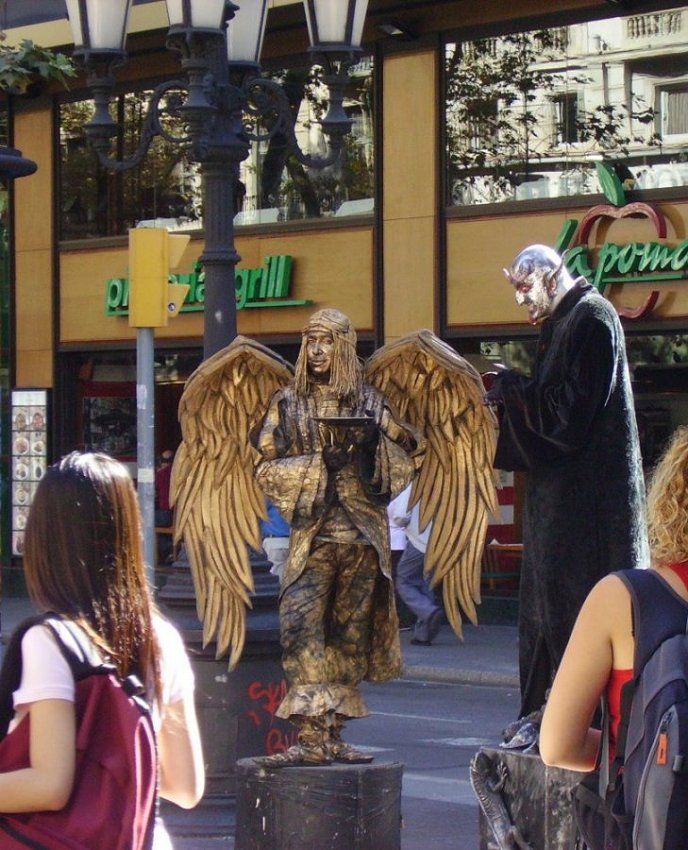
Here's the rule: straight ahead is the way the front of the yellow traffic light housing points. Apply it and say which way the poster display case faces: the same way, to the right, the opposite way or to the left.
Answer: to the right

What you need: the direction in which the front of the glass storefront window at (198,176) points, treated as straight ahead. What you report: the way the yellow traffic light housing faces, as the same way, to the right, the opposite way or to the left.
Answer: to the left

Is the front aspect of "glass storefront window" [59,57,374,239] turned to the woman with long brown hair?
yes

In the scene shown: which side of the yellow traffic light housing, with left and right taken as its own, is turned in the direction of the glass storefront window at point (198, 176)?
left

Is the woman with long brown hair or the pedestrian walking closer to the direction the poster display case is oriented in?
the woman with long brown hair

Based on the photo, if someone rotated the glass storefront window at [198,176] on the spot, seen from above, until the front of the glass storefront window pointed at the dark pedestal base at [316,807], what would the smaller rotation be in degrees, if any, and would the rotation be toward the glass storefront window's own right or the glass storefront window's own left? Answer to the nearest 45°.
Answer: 0° — it already faces it

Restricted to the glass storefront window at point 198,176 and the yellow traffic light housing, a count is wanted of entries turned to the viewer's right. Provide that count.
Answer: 1

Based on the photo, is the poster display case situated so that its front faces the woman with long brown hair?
yes

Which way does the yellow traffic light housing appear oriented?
to the viewer's right

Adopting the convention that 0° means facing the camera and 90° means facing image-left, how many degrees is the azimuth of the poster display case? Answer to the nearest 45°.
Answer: approximately 0°

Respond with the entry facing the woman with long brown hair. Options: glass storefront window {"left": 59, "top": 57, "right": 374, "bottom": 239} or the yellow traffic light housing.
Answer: the glass storefront window

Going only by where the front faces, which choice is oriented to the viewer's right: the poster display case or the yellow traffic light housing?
the yellow traffic light housing
